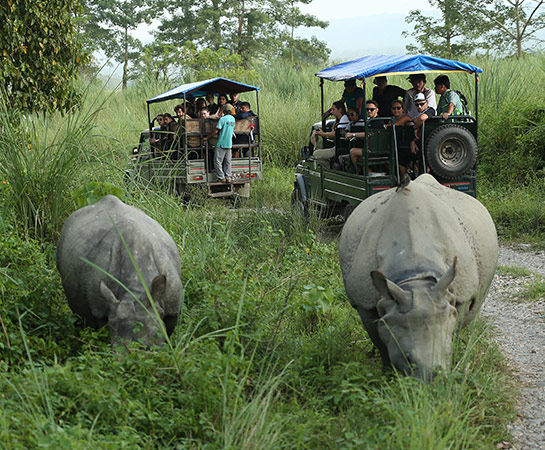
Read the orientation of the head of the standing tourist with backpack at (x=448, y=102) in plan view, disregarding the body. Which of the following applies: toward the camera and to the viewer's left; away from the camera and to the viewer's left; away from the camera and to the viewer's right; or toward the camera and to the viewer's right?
toward the camera and to the viewer's left

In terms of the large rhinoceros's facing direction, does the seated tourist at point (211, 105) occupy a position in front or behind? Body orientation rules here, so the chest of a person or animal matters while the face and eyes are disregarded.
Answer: behind

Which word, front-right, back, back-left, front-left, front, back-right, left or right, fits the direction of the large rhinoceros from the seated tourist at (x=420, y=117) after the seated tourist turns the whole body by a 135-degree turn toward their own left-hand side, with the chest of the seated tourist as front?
right

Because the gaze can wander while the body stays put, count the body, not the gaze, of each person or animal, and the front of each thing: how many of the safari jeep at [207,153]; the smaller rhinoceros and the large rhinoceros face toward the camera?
2

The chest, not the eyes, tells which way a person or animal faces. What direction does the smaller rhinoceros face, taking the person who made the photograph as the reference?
facing the viewer

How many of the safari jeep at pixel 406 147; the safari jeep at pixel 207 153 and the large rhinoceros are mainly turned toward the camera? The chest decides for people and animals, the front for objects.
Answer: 1

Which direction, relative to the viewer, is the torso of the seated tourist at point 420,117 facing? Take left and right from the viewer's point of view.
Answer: facing the viewer and to the left of the viewer

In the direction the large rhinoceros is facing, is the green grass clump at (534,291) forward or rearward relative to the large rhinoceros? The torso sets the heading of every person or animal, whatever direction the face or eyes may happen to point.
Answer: rearward

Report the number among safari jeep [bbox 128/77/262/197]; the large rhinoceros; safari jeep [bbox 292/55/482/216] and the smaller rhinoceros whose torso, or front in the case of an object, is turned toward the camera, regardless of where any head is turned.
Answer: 2

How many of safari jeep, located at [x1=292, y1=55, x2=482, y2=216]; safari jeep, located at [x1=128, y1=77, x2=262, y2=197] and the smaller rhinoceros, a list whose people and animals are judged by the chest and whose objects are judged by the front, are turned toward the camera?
1

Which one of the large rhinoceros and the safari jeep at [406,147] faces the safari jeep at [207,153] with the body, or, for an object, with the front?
the safari jeep at [406,147]
